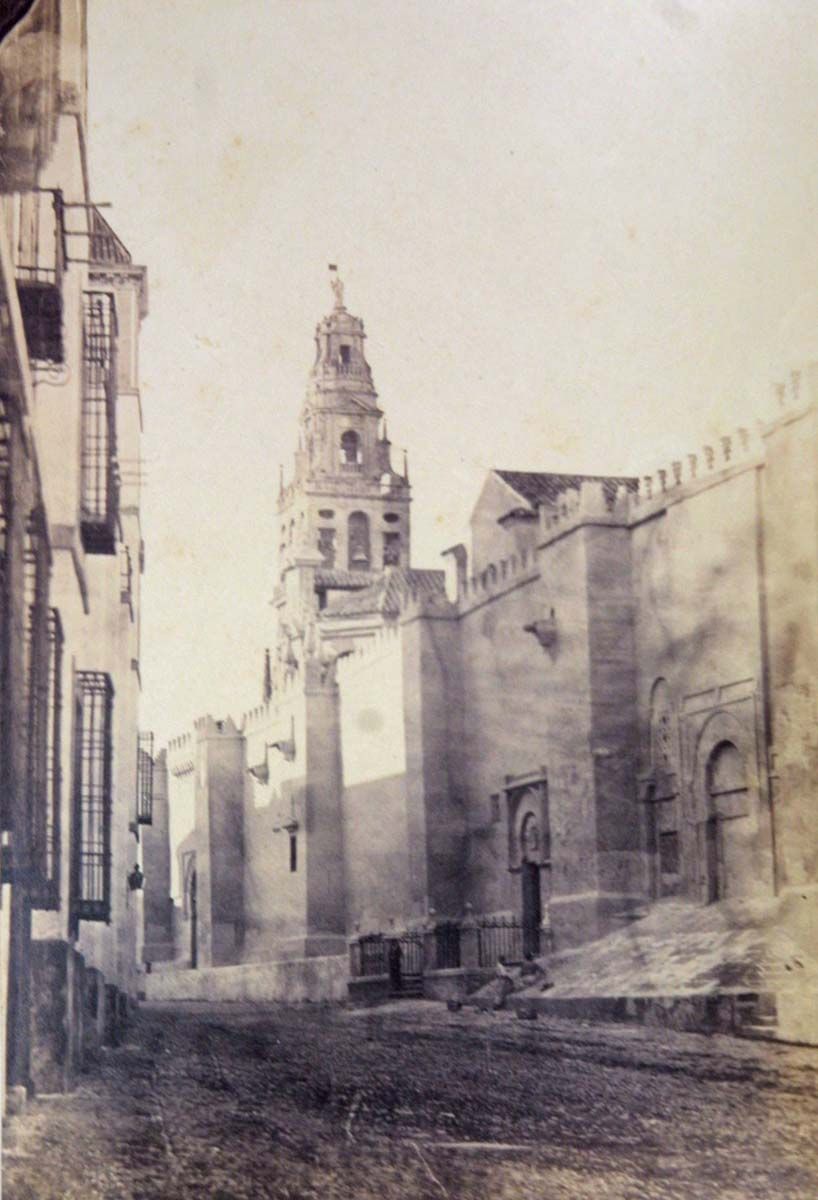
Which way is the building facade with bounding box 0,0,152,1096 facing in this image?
to the viewer's right

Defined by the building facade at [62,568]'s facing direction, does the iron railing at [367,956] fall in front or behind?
in front

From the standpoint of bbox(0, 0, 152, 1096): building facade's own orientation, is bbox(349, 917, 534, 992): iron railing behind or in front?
in front
